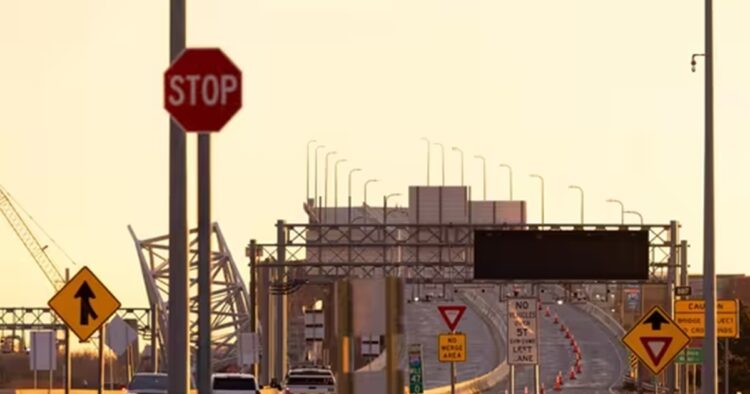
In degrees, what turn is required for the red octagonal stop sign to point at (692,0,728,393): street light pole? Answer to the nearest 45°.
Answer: approximately 135° to its left

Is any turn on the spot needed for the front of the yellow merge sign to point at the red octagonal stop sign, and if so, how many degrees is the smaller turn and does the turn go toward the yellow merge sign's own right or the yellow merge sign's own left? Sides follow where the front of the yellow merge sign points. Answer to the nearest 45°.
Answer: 0° — it already faces it

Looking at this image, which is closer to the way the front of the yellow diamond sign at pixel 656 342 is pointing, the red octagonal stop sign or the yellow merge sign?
the red octagonal stop sign

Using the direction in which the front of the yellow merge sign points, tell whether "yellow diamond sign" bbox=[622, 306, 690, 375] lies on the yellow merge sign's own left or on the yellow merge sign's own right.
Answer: on the yellow merge sign's own left

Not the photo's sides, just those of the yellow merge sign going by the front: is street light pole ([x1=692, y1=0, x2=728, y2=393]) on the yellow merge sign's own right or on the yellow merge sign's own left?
on the yellow merge sign's own left

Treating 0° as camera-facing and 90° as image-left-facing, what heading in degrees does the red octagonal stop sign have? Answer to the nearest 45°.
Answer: approximately 0°

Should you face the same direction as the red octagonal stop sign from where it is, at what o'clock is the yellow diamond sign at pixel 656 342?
The yellow diamond sign is roughly at 7 o'clock from the red octagonal stop sign.
